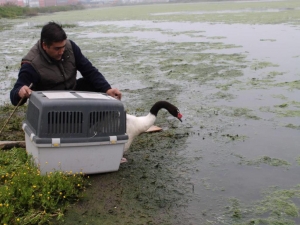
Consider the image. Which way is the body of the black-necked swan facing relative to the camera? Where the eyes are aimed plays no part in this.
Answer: to the viewer's right

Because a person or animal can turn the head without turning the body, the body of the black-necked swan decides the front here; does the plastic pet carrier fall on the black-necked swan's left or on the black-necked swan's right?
on the black-necked swan's right

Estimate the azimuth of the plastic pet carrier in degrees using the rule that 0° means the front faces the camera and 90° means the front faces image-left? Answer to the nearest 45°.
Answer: approximately 270°

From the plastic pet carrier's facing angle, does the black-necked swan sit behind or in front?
in front

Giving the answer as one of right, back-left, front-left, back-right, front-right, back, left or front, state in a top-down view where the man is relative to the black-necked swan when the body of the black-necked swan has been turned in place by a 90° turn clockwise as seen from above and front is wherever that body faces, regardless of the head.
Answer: right

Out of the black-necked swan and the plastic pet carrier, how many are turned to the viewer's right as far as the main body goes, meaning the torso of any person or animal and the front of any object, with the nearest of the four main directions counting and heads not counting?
2

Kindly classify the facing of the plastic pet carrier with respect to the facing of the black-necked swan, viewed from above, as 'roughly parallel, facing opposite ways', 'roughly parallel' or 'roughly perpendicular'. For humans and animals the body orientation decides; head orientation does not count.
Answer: roughly parallel

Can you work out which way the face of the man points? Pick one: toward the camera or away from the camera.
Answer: toward the camera
